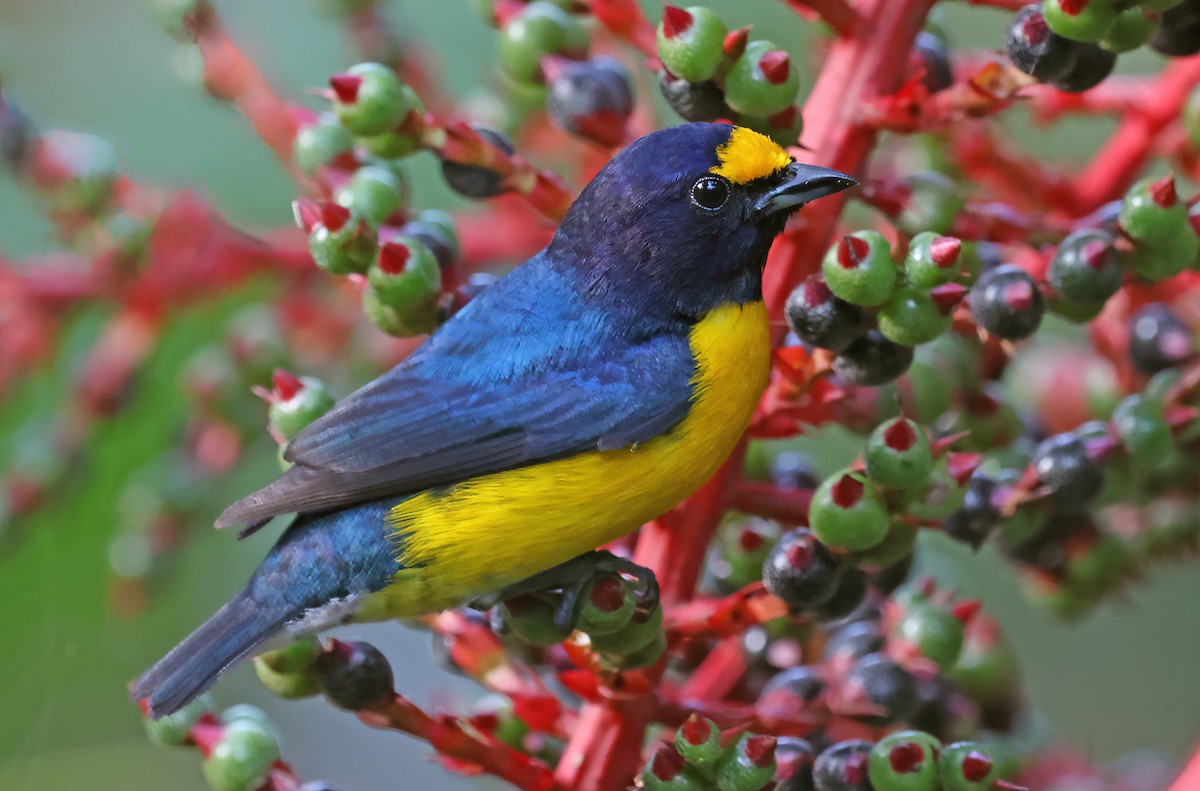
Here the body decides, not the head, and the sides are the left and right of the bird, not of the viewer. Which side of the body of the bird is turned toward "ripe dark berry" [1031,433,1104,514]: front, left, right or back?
front

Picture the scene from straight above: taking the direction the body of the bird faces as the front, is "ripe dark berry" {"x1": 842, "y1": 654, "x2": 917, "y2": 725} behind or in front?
in front

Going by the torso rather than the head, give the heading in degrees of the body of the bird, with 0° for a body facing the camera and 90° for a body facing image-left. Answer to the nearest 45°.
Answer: approximately 270°

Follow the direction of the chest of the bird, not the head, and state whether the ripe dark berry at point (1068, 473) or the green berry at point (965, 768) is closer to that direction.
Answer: the green berry

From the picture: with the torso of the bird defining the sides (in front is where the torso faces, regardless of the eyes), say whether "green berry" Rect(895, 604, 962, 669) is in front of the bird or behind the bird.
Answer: in front
